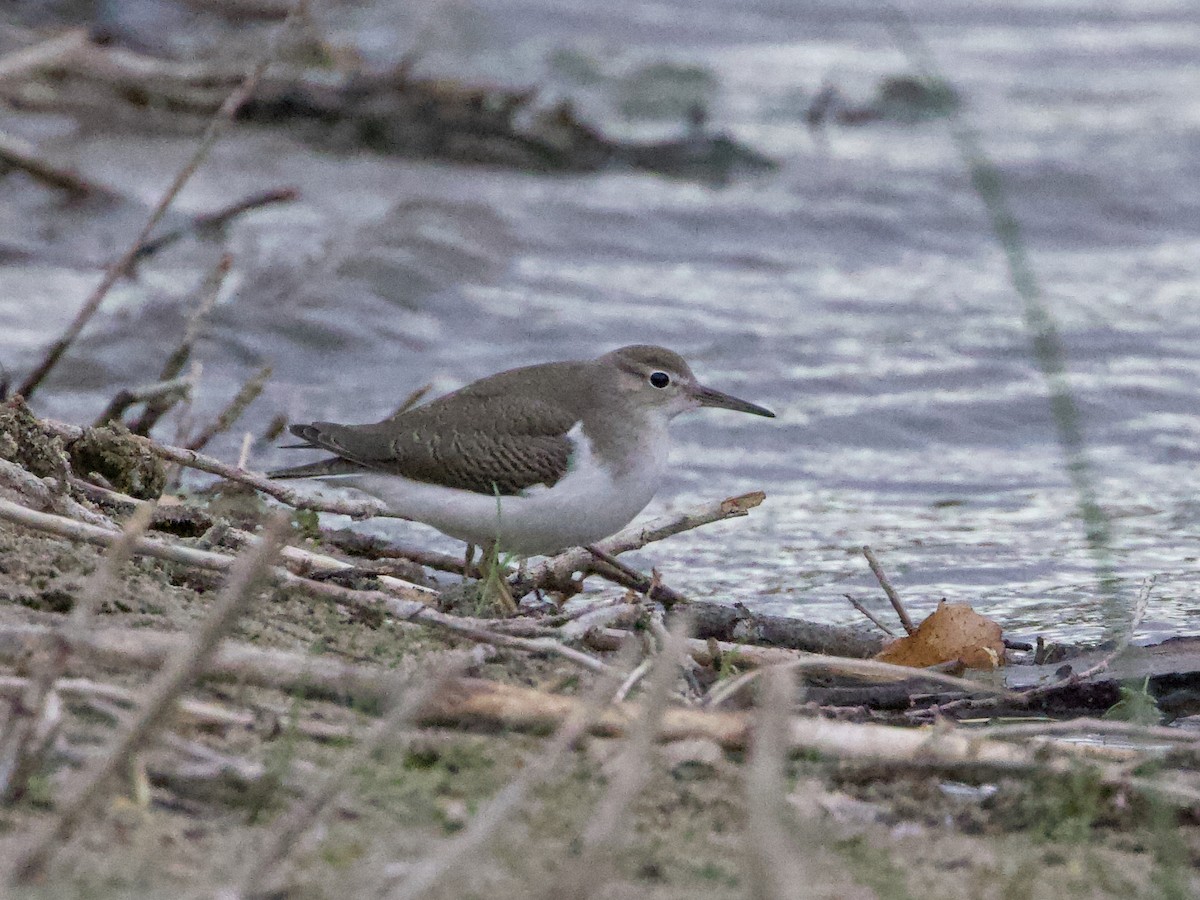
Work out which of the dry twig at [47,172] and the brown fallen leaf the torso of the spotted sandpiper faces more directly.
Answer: the brown fallen leaf

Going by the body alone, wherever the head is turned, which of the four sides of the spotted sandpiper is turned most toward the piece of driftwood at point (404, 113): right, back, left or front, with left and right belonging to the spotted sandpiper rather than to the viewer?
left

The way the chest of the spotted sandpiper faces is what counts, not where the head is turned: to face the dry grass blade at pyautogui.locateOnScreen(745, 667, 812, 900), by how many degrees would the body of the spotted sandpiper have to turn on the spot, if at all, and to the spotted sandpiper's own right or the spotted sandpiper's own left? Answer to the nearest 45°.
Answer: approximately 90° to the spotted sandpiper's own right

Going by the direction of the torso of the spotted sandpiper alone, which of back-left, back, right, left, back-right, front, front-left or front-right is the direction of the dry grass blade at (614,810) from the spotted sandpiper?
right

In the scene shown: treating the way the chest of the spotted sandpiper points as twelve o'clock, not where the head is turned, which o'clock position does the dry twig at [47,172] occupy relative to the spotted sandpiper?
The dry twig is roughly at 8 o'clock from the spotted sandpiper.

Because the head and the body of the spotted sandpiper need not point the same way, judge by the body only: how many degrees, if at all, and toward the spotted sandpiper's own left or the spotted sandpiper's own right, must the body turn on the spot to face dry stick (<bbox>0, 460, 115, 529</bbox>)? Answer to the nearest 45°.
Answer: approximately 135° to the spotted sandpiper's own right

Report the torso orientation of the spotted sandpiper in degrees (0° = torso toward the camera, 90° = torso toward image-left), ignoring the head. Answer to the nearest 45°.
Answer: approximately 270°

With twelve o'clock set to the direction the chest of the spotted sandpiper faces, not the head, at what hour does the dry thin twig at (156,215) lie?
The dry thin twig is roughly at 7 o'clock from the spotted sandpiper.

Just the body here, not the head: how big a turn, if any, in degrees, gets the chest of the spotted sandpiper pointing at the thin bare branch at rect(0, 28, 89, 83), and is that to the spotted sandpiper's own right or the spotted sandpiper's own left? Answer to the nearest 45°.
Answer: approximately 135° to the spotted sandpiper's own left

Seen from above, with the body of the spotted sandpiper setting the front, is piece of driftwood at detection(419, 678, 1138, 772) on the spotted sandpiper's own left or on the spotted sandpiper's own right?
on the spotted sandpiper's own right

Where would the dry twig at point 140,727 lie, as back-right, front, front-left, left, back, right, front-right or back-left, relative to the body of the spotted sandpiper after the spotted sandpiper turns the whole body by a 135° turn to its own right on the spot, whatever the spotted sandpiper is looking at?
front-left

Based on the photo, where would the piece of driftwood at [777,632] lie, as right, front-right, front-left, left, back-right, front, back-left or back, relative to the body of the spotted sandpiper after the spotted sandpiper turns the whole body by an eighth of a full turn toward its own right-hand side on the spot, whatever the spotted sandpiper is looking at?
front

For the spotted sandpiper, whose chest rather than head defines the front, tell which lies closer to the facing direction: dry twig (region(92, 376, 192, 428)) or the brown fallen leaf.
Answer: the brown fallen leaf
